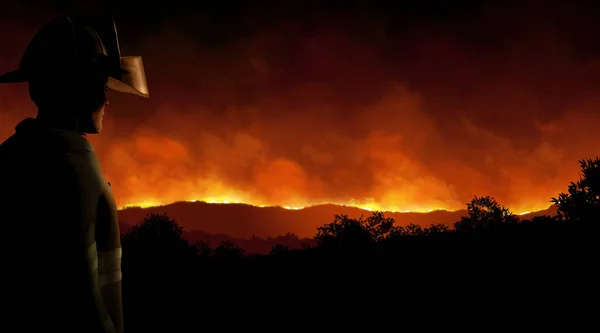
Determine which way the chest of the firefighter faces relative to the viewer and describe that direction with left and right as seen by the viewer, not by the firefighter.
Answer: facing away from the viewer and to the right of the viewer

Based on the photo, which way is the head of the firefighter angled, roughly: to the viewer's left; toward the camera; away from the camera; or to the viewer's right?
to the viewer's right

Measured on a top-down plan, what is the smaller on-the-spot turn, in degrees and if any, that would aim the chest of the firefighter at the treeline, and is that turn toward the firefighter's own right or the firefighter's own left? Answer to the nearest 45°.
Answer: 0° — they already face it
